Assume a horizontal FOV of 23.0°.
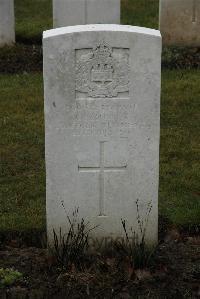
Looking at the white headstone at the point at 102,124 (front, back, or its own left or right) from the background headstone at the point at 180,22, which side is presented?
back

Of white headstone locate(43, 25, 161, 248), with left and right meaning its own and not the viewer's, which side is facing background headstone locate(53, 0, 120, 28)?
back

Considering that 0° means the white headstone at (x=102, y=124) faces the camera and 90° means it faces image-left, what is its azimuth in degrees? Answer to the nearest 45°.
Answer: approximately 0°

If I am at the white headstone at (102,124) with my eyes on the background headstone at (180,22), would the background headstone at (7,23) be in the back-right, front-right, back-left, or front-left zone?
front-left

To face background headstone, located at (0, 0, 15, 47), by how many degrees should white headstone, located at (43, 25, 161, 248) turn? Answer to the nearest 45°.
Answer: approximately 180°
